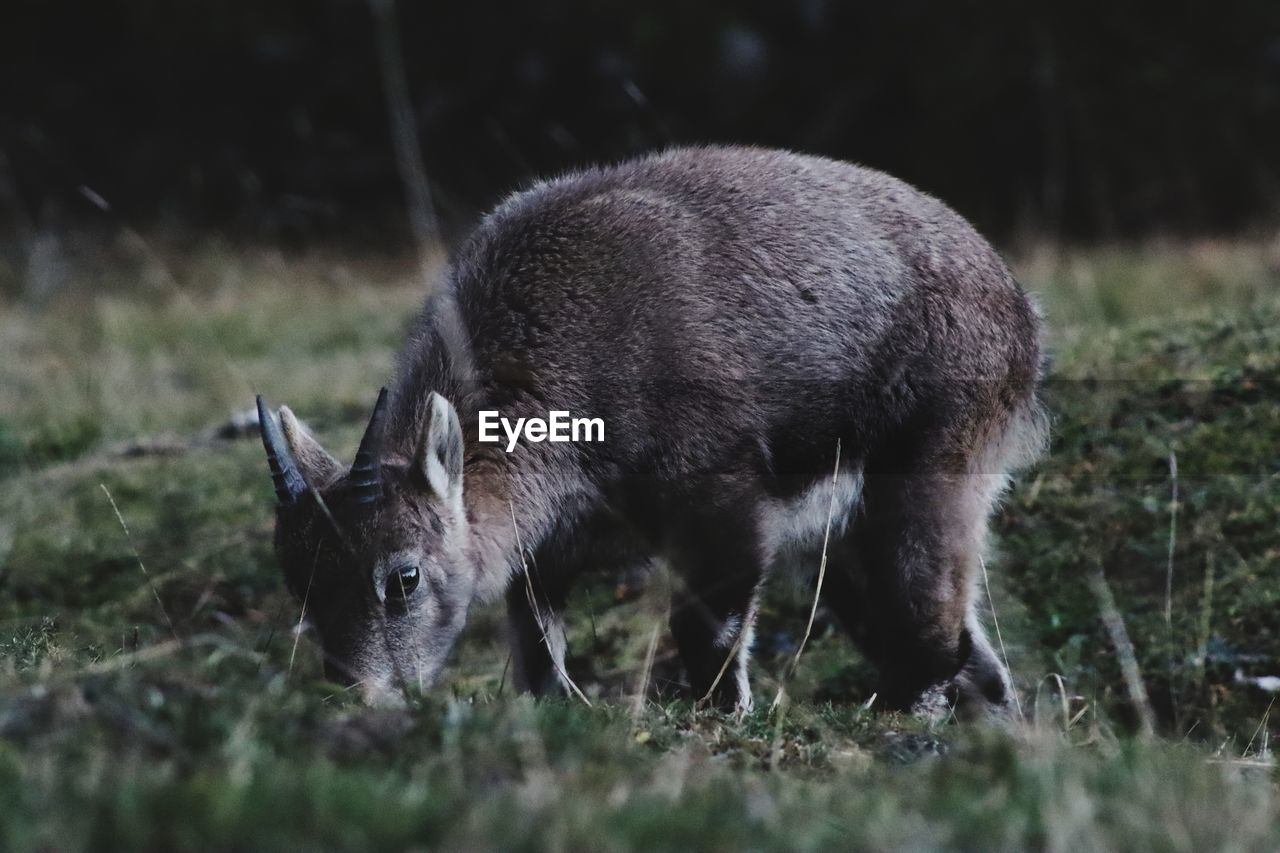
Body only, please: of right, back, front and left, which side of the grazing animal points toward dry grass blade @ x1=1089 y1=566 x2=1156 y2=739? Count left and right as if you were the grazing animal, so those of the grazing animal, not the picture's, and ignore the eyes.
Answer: back

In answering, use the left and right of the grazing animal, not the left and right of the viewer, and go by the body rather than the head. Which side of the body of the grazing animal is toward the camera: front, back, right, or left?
left
